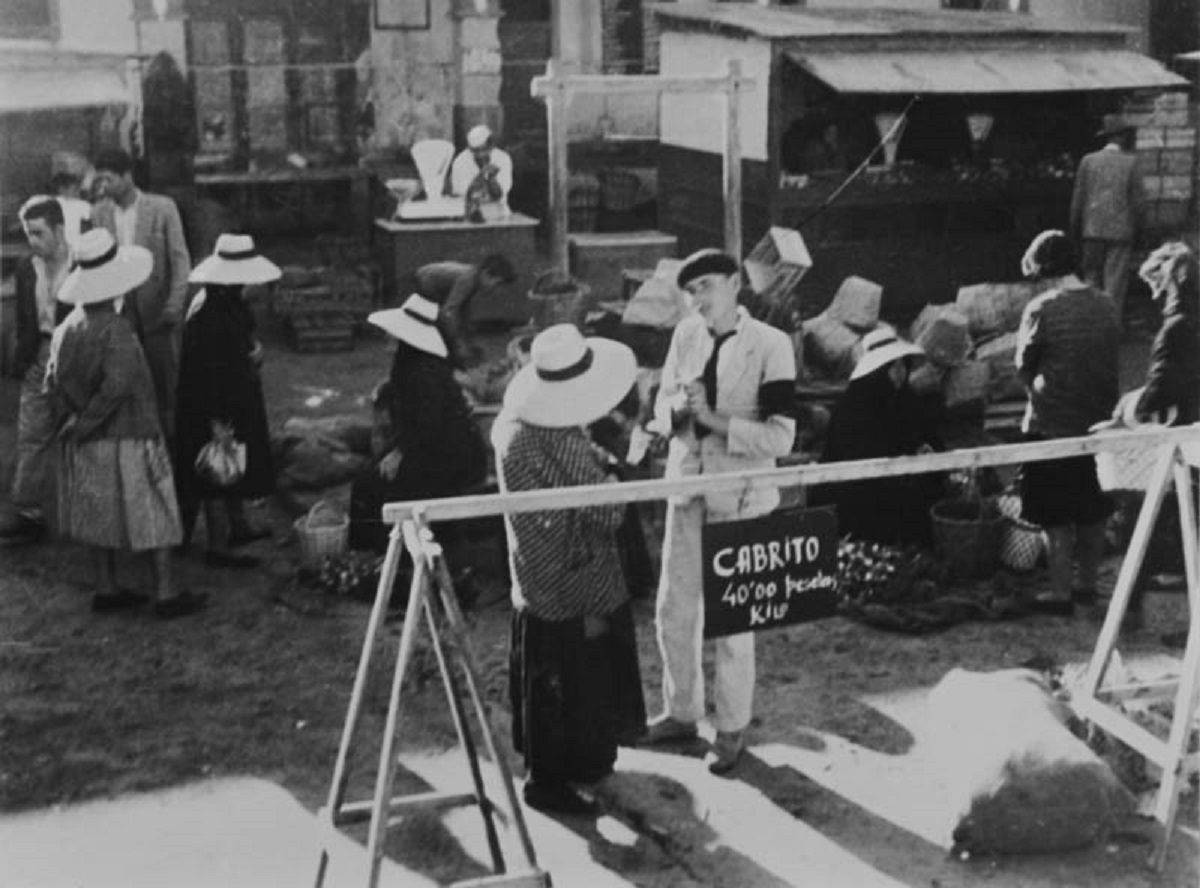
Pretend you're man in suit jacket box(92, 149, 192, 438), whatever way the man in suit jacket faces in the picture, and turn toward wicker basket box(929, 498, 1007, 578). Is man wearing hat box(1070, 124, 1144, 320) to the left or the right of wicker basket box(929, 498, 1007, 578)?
left

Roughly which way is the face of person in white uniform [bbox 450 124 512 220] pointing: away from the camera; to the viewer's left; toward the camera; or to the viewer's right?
toward the camera

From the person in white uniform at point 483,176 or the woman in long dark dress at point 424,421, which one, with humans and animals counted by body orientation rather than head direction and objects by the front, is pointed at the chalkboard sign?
the person in white uniform

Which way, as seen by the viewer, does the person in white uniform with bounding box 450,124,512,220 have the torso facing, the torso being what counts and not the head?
toward the camera

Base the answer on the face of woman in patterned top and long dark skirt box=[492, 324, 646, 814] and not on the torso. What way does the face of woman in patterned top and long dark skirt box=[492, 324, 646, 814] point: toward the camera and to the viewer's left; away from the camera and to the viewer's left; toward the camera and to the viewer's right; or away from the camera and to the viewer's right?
away from the camera and to the viewer's right

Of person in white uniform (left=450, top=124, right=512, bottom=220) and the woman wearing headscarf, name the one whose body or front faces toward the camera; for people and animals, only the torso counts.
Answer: the person in white uniform

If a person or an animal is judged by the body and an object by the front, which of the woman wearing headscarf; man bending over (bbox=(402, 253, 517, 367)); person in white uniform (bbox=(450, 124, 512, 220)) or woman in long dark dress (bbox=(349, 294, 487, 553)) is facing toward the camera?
the person in white uniform

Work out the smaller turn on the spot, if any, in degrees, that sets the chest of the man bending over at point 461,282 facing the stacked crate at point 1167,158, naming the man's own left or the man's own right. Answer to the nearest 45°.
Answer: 0° — they already face it

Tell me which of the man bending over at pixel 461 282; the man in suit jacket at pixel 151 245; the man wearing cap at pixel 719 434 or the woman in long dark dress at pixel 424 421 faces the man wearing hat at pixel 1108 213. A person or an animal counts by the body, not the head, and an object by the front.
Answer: the man bending over at pixel 461 282

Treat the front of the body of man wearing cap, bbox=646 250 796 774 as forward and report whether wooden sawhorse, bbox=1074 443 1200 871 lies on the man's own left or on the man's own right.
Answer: on the man's own left

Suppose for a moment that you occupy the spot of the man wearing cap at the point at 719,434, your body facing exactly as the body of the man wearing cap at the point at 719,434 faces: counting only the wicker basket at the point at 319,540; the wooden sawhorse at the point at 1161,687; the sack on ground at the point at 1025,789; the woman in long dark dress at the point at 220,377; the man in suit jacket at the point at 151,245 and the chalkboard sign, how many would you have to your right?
3

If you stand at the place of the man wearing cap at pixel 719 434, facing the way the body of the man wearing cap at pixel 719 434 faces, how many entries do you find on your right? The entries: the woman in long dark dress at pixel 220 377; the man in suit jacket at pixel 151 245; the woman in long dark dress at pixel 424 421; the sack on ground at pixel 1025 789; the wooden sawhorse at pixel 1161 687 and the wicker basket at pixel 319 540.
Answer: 4

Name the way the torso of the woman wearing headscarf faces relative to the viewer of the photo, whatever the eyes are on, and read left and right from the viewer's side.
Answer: facing to the left of the viewer

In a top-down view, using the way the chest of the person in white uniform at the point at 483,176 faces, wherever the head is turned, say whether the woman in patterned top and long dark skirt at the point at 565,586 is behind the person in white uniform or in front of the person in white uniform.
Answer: in front

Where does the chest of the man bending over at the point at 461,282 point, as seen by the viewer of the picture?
to the viewer's right
